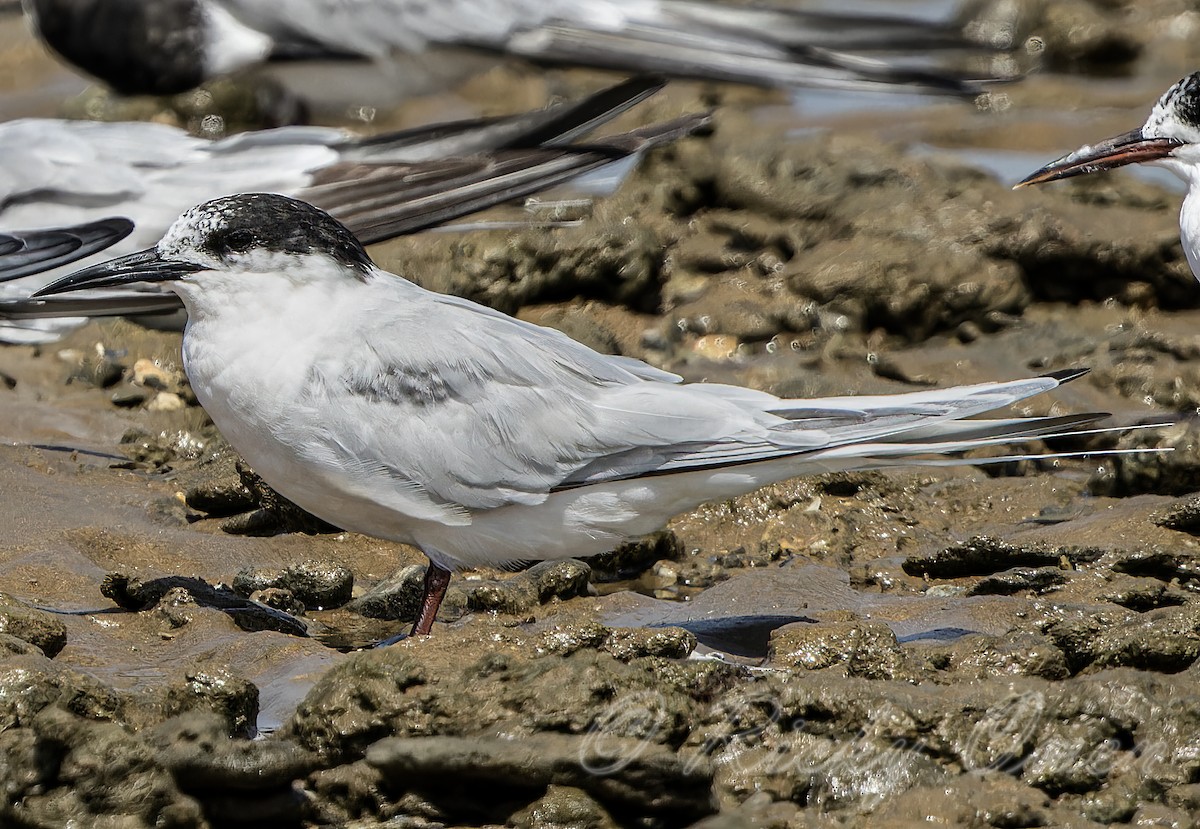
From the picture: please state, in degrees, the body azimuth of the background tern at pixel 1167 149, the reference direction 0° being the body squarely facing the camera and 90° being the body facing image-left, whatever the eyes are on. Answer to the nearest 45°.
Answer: approximately 90°

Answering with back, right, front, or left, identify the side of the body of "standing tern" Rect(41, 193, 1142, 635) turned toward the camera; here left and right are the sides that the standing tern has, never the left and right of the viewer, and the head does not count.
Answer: left

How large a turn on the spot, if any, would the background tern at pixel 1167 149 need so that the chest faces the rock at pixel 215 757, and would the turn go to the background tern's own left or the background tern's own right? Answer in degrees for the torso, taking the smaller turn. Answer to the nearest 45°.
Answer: approximately 45° to the background tern's own left

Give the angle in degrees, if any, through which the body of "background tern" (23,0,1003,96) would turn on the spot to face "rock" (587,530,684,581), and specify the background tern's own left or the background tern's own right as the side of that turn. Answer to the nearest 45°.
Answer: approximately 90° to the background tern's own left

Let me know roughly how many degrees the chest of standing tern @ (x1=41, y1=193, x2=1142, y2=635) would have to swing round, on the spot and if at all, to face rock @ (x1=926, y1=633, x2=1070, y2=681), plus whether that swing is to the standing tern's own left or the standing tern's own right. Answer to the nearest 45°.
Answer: approximately 135° to the standing tern's own left

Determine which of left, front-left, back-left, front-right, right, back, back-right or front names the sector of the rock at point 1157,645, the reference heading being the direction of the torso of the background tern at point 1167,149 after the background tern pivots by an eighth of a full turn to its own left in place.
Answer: front-left

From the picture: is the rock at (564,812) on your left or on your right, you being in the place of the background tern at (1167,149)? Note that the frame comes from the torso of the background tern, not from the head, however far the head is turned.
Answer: on your left

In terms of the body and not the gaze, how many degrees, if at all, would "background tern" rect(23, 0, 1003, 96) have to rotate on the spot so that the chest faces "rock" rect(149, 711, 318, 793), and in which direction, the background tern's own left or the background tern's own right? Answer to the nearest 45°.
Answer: approximately 90° to the background tern's own left

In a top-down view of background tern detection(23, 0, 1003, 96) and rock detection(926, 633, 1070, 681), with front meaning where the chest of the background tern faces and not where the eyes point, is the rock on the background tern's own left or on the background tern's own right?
on the background tern's own left

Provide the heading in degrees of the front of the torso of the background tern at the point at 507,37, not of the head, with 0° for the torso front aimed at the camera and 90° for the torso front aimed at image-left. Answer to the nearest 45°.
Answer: approximately 90°

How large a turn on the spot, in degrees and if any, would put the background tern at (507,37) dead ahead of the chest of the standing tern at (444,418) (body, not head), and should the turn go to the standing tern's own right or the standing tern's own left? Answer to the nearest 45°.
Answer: approximately 90° to the standing tern's own right

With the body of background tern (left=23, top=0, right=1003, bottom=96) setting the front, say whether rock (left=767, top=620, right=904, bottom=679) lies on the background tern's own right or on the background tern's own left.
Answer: on the background tern's own left

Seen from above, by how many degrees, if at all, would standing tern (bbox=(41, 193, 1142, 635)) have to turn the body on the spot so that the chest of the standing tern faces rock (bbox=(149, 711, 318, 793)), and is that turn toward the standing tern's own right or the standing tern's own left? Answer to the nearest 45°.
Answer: approximately 90° to the standing tern's own left
